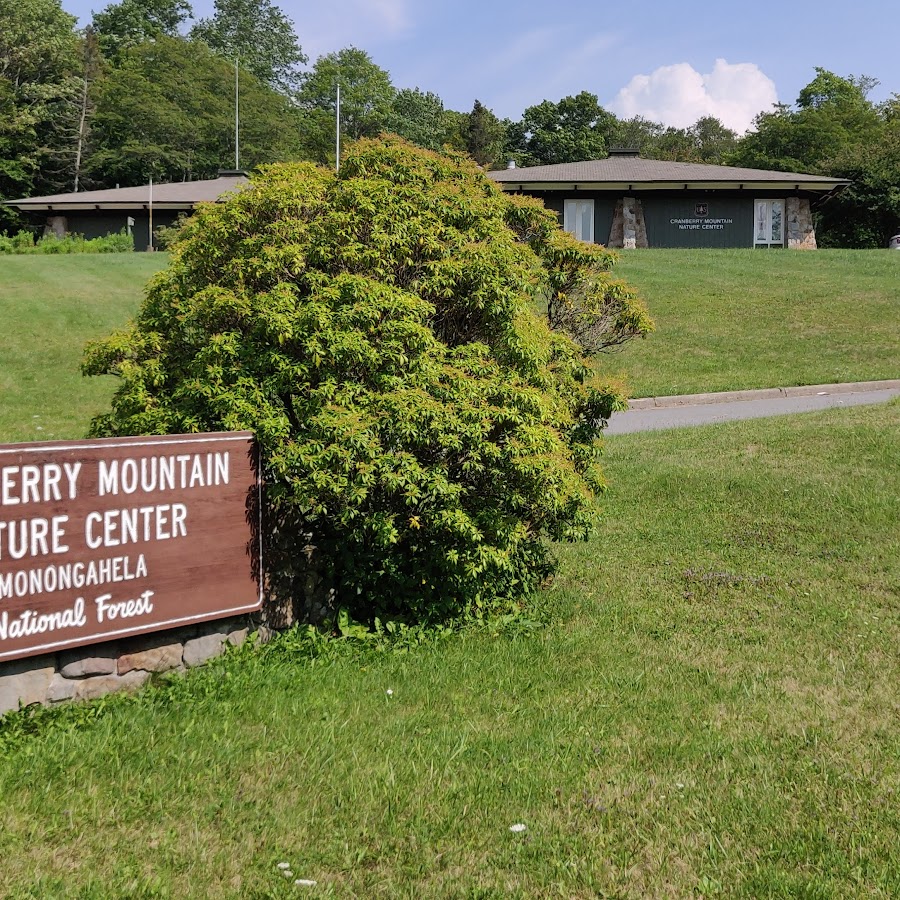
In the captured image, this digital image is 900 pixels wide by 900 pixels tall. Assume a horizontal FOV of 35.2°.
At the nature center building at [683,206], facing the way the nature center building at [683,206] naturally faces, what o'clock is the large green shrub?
The large green shrub is roughly at 12 o'clock from the nature center building.

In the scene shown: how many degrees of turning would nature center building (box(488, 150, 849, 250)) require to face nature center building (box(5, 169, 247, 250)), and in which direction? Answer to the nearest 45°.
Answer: approximately 90° to its right

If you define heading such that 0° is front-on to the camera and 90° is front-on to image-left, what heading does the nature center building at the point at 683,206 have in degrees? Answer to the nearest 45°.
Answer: approximately 0°

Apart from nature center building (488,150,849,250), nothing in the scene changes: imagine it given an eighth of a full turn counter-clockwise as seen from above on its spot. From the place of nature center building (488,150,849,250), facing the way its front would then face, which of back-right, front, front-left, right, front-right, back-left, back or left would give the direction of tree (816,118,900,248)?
left
